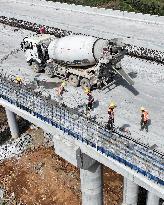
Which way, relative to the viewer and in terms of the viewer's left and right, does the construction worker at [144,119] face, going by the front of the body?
facing to the left of the viewer

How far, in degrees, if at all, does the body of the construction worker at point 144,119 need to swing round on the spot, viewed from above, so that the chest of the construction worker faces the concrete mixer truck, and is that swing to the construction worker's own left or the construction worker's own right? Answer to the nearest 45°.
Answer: approximately 45° to the construction worker's own right
